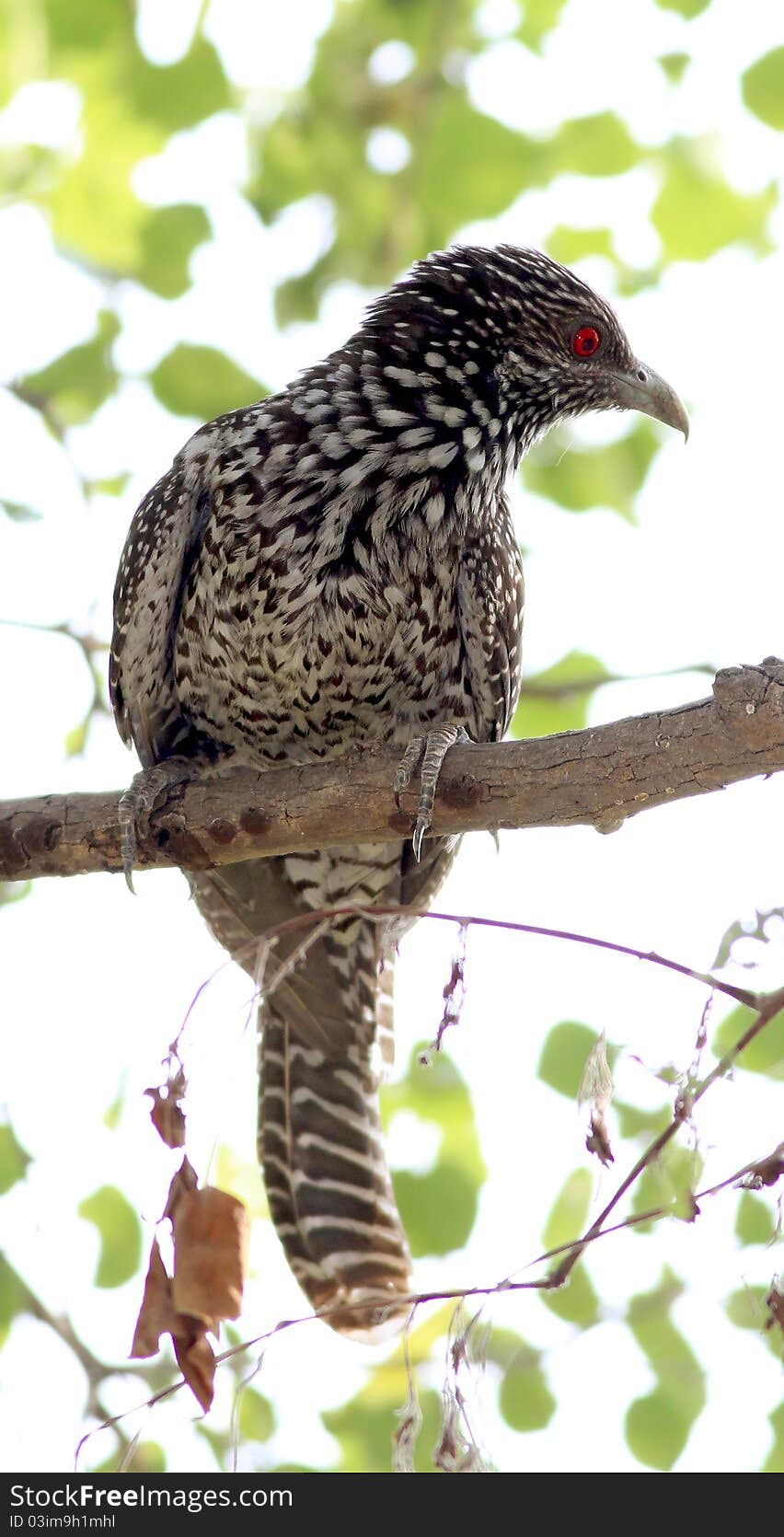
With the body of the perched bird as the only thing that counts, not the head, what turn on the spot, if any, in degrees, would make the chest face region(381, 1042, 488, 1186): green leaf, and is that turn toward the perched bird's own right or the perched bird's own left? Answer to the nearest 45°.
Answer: approximately 180°

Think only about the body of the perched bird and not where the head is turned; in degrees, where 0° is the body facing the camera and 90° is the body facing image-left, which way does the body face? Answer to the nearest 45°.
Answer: approximately 0°
